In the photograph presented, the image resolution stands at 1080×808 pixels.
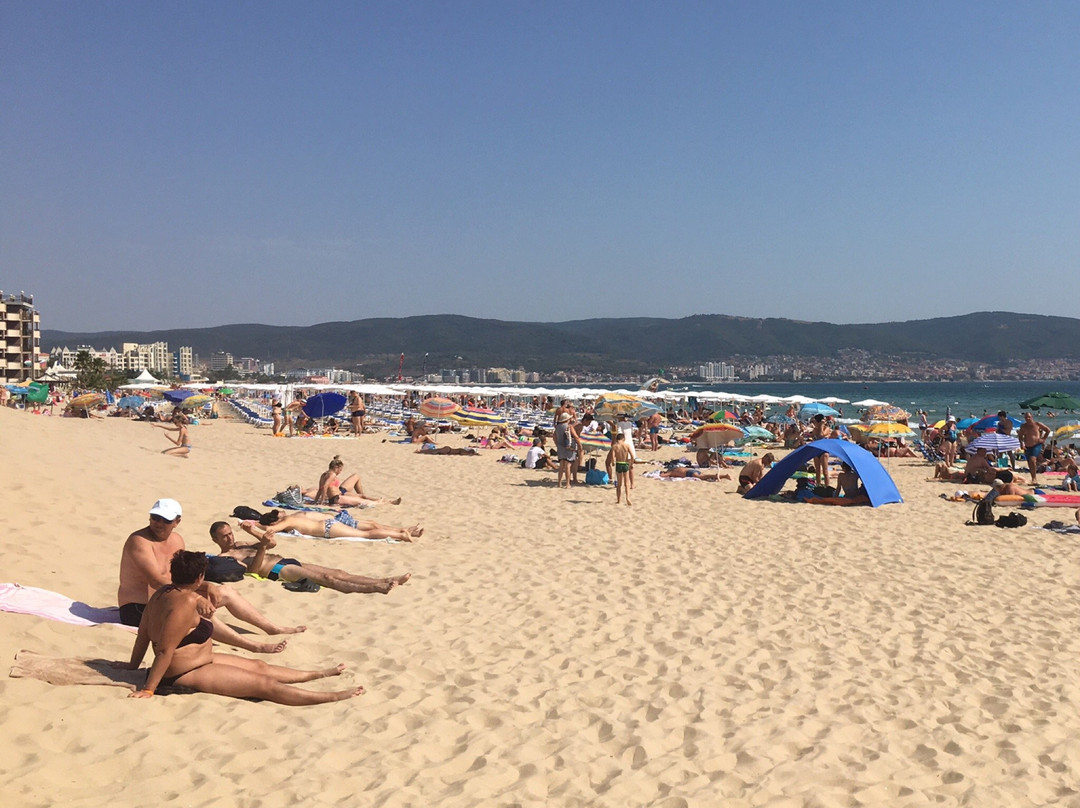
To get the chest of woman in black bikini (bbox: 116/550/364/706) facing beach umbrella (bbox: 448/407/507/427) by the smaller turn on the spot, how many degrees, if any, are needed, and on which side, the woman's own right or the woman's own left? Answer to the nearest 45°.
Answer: approximately 90° to the woman's own left

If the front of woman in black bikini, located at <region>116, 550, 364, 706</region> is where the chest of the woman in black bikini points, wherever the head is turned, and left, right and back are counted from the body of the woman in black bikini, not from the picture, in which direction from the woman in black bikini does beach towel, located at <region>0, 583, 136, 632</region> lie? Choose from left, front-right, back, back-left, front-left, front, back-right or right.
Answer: back-left

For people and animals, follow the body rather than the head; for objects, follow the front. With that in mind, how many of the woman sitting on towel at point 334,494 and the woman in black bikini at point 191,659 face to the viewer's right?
2

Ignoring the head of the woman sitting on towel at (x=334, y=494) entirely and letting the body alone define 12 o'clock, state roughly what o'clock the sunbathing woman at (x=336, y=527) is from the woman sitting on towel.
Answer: The sunbathing woman is roughly at 3 o'clock from the woman sitting on towel.

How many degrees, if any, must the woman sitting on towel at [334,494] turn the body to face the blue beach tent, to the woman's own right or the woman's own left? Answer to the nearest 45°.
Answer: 0° — they already face it

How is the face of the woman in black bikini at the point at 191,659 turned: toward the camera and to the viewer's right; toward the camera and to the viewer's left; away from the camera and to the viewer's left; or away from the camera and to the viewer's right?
away from the camera and to the viewer's right

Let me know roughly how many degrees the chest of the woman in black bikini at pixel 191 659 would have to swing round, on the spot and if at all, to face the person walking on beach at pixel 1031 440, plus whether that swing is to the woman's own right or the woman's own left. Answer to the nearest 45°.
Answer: approximately 45° to the woman's own left

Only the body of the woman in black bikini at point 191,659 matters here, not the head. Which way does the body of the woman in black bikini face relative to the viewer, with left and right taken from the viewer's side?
facing to the right of the viewer

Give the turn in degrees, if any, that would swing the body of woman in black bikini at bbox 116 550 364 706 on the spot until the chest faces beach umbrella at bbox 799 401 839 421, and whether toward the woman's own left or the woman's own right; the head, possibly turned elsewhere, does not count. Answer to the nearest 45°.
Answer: approximately 45° to the woman's own left

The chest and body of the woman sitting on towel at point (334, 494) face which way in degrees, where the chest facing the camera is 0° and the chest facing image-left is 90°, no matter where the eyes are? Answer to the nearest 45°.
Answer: approximately 270°

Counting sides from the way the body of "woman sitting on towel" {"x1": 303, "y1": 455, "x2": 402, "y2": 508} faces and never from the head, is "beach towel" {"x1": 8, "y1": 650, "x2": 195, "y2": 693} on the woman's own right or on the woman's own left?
on the woman's own right

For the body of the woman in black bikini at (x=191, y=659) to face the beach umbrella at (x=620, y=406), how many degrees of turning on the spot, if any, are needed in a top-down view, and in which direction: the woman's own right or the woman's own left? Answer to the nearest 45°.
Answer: approximately 45° to the woman's own left

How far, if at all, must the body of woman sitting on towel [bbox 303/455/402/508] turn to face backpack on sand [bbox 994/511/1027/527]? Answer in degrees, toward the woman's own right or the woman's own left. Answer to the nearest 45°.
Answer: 0° — they already face it
